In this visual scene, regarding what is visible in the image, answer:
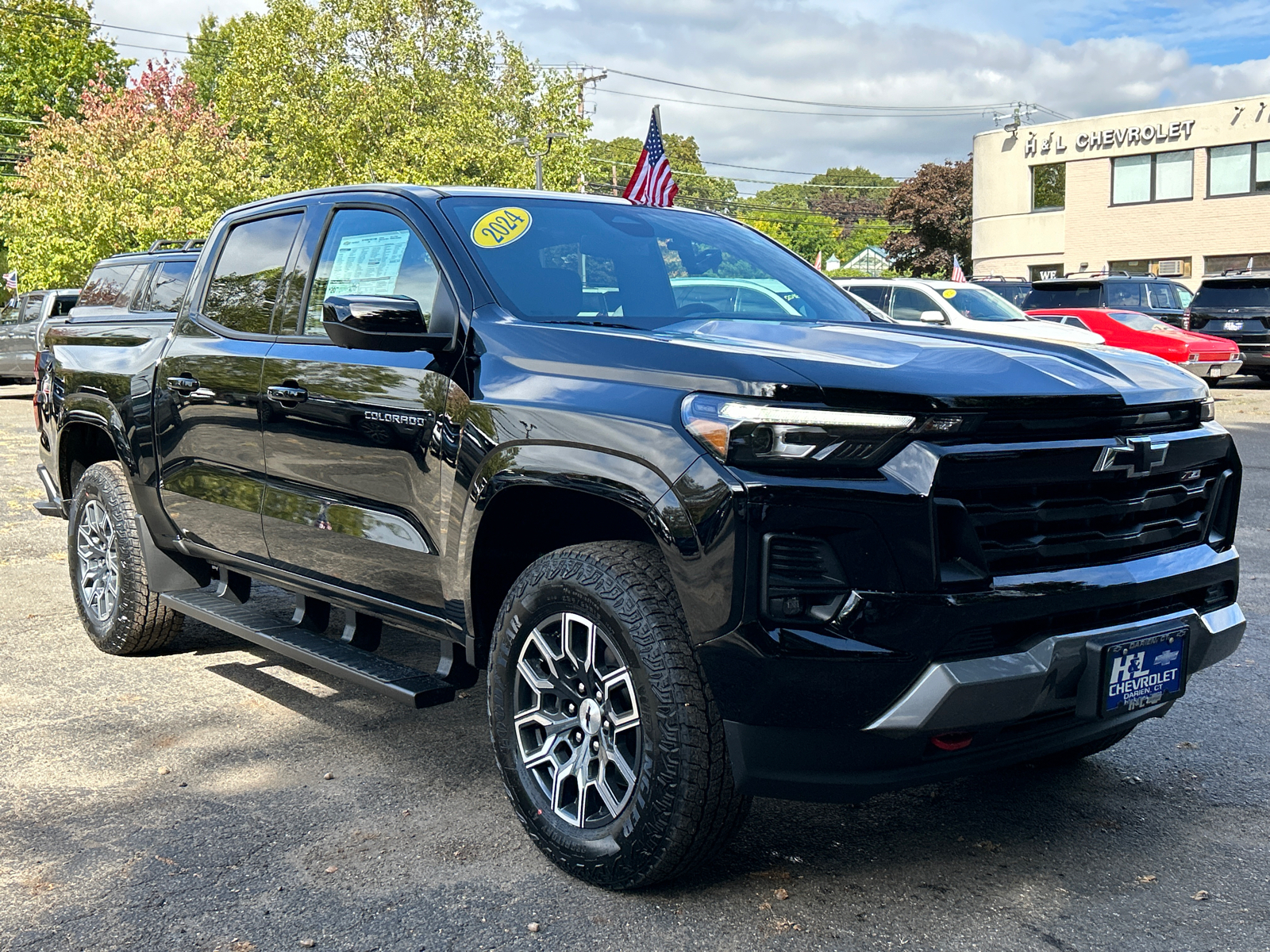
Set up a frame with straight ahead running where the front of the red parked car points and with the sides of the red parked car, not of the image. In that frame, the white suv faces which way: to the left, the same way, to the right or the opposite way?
the opposite way

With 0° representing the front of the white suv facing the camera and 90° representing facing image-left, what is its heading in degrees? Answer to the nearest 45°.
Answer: approximately 315°

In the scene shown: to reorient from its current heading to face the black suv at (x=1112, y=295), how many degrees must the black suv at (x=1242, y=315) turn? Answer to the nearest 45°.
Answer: approximately 90° to its left

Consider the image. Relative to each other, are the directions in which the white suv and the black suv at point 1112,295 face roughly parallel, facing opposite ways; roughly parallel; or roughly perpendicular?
roughly perpendicular

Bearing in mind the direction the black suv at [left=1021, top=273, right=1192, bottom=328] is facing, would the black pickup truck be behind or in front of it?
behind

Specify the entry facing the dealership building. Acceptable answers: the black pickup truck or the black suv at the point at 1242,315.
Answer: the black suv

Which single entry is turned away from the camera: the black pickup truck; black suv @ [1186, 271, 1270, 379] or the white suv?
the black suv

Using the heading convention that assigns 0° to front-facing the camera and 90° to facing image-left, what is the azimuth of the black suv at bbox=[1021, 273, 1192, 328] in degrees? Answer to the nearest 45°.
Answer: approximately 225°

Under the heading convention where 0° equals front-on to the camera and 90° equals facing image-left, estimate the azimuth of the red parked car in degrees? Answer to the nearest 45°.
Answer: approximately 135°

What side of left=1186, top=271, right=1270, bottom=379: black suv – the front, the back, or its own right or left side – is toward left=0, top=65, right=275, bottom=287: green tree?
left

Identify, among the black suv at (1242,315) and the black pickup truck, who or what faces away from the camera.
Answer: the black suv

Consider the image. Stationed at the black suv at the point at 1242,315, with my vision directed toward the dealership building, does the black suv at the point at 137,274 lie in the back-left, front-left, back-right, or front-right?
back-left

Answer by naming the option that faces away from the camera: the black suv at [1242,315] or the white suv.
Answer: the black suv

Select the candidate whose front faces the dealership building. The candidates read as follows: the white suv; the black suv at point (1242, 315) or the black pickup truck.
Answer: the black suv
